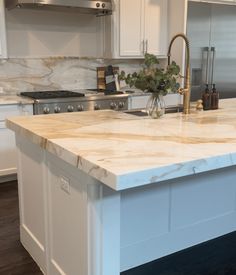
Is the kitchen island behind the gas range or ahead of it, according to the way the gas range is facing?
ahead

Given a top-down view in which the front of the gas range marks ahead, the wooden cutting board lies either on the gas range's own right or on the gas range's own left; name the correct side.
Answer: on the gas range's own left

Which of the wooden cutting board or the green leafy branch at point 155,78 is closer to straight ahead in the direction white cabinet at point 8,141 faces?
the green leafy branch

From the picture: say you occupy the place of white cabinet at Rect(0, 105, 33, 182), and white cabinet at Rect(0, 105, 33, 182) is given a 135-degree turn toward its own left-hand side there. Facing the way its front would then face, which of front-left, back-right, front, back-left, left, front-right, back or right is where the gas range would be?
right

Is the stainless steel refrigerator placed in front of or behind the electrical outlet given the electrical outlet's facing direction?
behind

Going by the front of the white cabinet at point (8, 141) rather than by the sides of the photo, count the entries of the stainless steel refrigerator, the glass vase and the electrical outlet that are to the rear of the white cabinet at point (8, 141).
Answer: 0

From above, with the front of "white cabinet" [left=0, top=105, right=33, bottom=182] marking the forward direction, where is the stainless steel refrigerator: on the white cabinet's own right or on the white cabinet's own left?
on the white cabinet's own left

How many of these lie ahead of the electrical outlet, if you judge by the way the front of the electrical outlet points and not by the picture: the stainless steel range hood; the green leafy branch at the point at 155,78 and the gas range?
0

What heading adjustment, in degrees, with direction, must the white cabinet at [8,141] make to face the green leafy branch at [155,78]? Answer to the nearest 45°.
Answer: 0° — it already faces it

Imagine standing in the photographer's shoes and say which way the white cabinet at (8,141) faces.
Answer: facing the viewer and to the right of the viewer

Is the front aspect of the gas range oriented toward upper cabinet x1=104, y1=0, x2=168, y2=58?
no

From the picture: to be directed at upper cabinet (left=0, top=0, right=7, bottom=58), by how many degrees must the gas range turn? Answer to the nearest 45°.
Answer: approximately 135° to its right

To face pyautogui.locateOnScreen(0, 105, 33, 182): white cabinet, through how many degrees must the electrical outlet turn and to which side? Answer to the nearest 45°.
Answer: approximately 135° to its right

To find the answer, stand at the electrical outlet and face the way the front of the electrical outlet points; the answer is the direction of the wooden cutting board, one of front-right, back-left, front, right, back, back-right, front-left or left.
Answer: back-right

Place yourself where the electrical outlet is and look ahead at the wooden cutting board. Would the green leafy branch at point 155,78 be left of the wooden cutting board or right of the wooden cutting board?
right

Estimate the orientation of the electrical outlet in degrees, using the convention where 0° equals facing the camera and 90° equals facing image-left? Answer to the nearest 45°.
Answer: approximately 45°

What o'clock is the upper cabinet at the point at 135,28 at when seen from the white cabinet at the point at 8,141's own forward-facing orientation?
The upper cabinet is roughly at 10 o'clock from the white cabinet.

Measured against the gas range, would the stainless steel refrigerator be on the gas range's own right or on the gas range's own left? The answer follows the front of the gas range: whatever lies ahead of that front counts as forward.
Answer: on the gas range's own left
